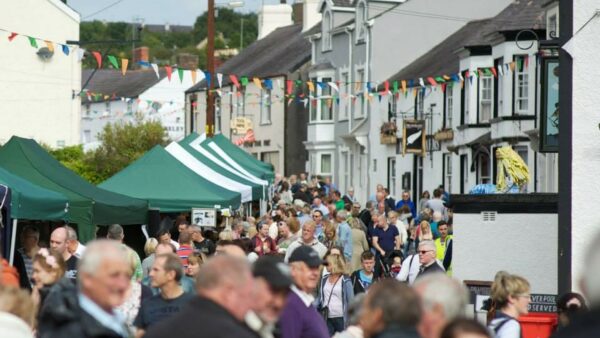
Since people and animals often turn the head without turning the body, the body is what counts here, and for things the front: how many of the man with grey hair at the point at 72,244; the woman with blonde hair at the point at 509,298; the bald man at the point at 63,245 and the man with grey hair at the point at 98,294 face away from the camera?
0

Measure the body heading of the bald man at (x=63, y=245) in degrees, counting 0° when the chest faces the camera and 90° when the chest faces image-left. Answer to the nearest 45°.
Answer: approximately 45°

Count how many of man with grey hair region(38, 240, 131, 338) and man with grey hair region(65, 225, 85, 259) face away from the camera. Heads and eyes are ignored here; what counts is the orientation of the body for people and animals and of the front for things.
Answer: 0

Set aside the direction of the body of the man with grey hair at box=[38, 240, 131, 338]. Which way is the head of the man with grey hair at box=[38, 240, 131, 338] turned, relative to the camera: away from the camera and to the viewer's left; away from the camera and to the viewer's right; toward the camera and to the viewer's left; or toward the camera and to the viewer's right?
toward the camera and to the viewer's right
